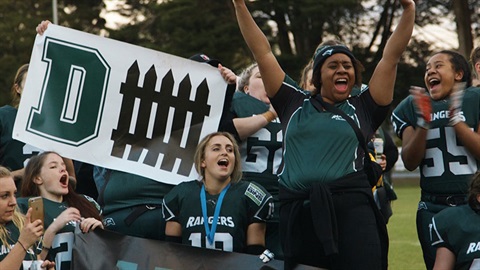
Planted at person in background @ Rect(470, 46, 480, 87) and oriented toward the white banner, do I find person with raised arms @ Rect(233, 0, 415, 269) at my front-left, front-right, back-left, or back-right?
front-left

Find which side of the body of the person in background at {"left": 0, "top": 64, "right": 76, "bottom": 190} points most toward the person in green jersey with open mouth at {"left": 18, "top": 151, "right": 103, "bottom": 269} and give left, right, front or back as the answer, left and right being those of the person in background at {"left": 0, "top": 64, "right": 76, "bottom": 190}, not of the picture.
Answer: front

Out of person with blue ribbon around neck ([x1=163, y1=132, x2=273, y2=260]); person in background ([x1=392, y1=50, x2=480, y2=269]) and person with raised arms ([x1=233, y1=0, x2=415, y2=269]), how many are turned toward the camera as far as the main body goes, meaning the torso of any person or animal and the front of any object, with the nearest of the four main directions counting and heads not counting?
3

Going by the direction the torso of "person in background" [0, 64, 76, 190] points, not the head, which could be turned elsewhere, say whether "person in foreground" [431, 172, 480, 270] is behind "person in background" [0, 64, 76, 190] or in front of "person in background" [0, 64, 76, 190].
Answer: in front

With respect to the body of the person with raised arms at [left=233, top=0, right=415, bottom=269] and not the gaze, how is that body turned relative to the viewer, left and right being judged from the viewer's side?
facing the viewer

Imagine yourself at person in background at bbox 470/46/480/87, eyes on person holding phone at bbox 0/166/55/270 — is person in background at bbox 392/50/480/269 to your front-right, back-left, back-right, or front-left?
front-left

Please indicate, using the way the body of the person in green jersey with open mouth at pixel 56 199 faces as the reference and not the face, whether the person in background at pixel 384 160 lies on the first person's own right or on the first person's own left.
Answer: on the first person's own left

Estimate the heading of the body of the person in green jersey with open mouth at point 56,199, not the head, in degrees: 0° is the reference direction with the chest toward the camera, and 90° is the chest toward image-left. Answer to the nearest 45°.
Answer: approximately 315°

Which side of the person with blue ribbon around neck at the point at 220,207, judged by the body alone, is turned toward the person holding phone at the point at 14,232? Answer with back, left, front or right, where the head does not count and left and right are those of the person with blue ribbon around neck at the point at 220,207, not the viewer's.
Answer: right

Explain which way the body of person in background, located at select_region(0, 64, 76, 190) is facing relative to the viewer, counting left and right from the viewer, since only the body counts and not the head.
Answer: facing the viewer and to the right of the viewer

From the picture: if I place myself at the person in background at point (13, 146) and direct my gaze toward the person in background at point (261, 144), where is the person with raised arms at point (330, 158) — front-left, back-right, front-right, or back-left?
front-right

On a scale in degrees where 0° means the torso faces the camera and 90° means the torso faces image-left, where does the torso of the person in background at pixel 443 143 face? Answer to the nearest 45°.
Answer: approximately 0°
